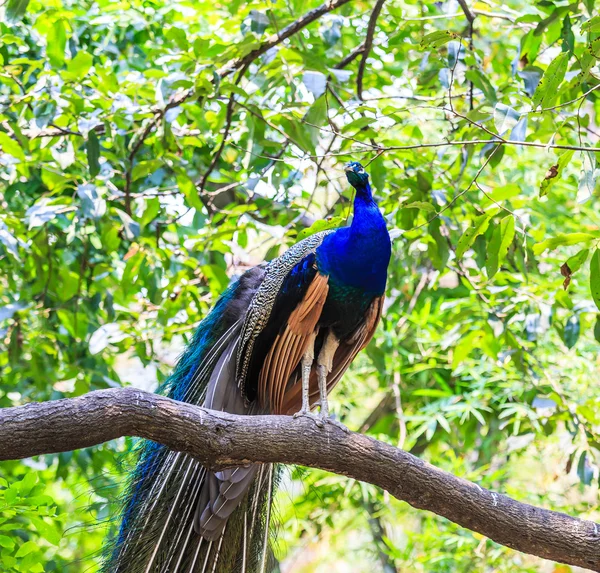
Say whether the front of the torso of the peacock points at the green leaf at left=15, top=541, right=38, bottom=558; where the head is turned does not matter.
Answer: no

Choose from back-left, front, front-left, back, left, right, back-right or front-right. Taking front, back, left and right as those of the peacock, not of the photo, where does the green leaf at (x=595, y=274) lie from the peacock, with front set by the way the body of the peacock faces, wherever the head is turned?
front

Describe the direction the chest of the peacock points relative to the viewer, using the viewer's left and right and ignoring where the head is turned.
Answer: facing the viewer and to the right of the viewer

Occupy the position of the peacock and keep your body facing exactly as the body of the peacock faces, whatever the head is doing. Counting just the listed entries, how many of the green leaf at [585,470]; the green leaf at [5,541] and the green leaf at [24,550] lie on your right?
2

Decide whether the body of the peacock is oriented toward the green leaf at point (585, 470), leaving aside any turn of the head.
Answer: no
